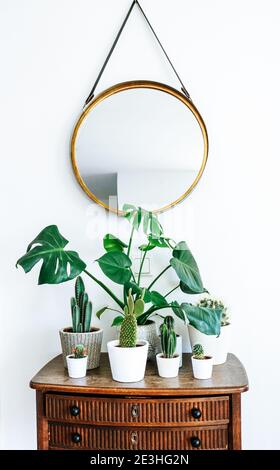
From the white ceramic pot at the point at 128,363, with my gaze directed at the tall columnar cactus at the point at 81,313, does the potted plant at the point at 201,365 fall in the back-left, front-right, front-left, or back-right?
back-right

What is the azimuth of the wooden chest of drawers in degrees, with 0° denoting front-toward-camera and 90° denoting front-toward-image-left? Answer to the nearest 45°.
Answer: approximately 0°
